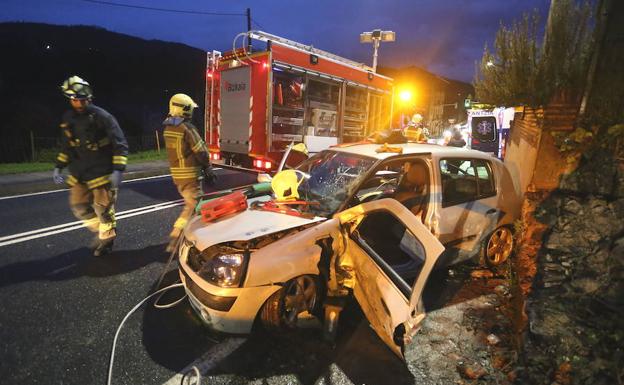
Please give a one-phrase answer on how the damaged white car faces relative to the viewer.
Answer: facing the viewer and to the left of the viewer

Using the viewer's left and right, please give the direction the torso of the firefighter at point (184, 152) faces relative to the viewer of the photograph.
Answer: facing away from the viewer and to the right of the viewer

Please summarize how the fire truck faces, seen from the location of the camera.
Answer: facing away from the viewer and to the right of the viewer

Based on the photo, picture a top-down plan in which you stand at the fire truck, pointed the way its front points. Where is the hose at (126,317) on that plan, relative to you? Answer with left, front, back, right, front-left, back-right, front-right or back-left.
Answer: back-right

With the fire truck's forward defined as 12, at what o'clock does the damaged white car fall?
The damaged white car is roughly at 4 o'clock from the fire truck.

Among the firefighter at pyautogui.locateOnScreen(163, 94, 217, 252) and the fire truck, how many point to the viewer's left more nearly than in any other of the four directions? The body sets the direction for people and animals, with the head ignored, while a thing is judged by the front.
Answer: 0

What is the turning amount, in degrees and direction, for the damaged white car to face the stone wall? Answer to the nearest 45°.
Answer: approximately 135° to its left

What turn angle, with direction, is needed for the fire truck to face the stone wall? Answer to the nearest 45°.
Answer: approximately 90° to its right

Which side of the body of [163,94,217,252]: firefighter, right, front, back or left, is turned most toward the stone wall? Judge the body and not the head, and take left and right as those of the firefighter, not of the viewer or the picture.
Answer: right
